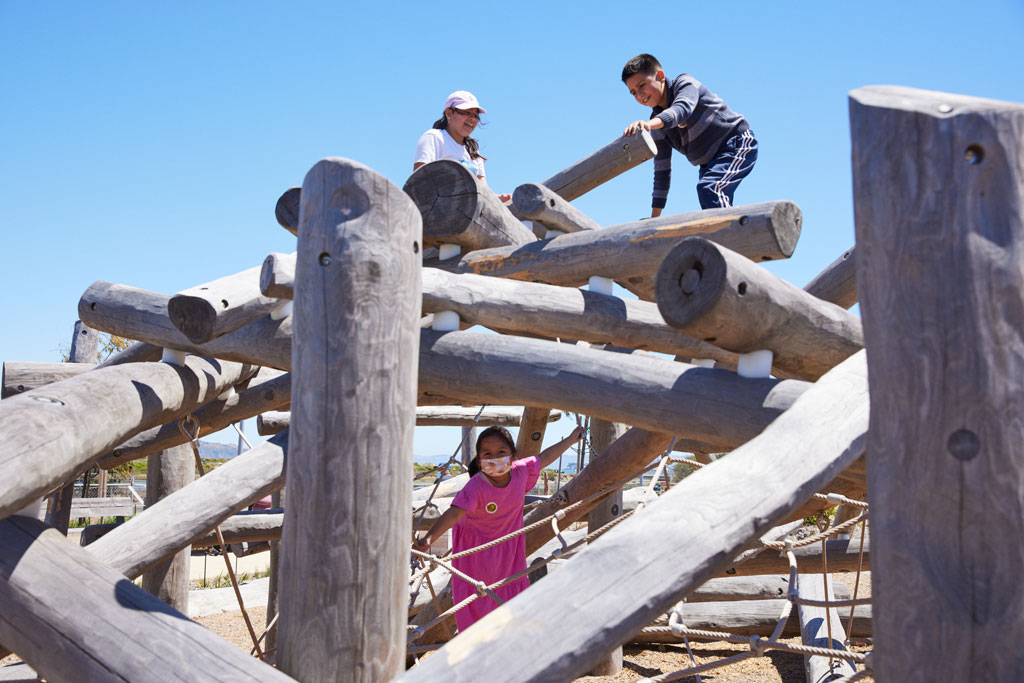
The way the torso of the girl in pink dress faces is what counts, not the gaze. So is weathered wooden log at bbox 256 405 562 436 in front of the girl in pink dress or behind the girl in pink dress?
behind

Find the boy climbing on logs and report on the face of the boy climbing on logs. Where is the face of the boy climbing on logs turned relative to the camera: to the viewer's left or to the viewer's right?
to the viewer's left

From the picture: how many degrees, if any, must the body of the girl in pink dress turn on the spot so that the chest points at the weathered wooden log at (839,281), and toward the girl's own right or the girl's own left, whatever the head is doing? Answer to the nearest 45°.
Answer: approximately 90° to the girl's own left

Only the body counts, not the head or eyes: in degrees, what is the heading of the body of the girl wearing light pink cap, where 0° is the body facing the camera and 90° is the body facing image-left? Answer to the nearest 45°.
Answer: approximately 315°

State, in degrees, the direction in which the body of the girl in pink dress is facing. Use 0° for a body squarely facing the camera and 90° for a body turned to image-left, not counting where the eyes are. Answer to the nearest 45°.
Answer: approximately 0°
